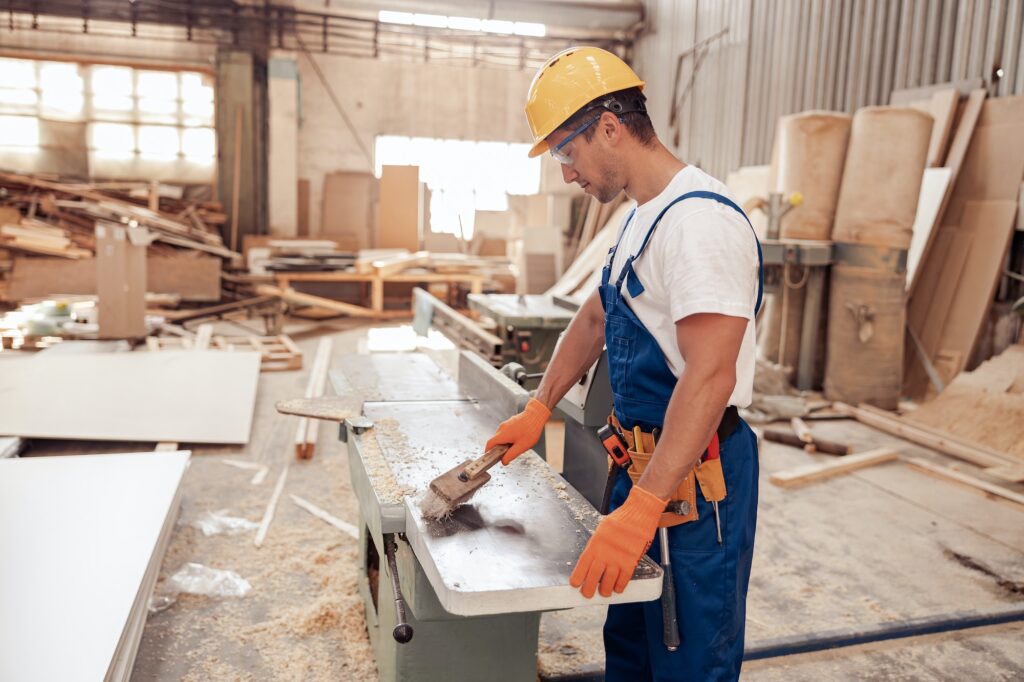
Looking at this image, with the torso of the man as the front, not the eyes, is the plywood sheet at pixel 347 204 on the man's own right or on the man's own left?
on the man's own right

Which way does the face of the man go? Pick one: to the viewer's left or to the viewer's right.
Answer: to the viewer's left

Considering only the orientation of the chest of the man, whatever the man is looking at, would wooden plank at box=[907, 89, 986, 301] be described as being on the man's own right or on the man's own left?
on the man's own right

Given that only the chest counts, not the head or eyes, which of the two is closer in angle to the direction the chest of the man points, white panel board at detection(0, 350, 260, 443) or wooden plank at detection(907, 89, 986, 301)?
the white panel board

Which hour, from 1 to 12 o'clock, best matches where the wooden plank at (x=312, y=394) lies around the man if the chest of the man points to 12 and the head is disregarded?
The wooden plank is roughly at 2 o'clock from the man.

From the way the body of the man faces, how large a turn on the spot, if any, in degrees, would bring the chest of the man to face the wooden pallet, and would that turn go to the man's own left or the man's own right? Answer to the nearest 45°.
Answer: approximately 45° to the man's own right

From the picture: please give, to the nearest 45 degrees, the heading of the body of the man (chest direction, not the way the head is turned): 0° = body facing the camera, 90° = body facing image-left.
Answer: approximately 90°

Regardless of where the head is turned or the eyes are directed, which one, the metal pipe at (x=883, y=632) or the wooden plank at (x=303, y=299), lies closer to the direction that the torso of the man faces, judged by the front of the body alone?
the wooden plank

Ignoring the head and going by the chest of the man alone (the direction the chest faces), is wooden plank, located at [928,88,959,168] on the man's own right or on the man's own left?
on the man's own right

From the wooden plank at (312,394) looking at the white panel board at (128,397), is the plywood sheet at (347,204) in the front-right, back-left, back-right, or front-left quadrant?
back-right

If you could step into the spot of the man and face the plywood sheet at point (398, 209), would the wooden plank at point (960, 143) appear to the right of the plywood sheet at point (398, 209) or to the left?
right

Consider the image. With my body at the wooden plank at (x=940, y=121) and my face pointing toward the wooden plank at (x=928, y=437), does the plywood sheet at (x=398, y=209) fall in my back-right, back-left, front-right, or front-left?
back-right

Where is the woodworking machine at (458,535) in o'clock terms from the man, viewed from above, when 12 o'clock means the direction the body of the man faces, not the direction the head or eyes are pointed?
The woodworking machine is roughly at 1 o'clock from the man.

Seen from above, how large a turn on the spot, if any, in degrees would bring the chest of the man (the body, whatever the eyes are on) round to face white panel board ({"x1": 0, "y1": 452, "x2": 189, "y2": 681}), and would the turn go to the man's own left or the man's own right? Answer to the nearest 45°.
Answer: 0° — they already face it
